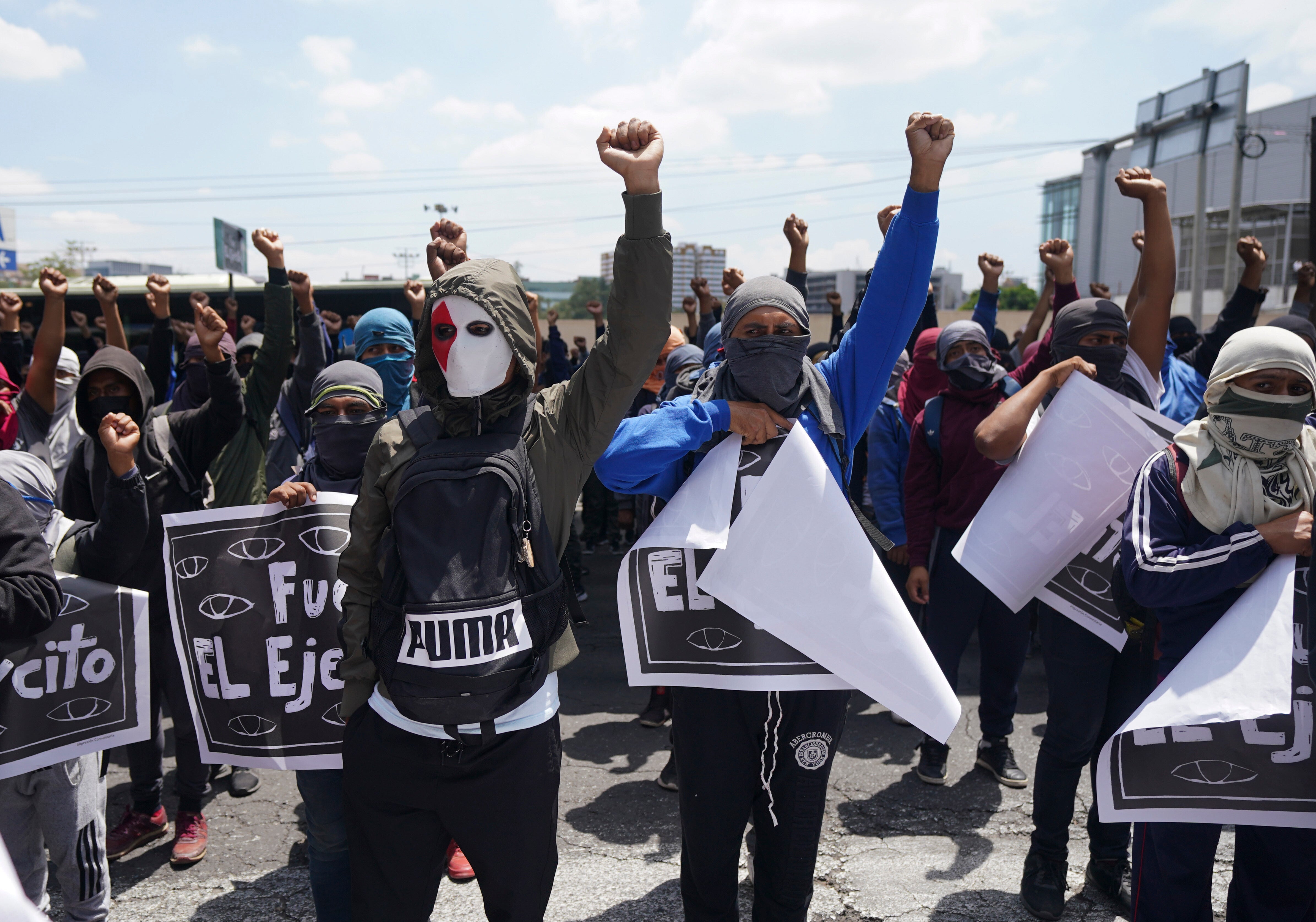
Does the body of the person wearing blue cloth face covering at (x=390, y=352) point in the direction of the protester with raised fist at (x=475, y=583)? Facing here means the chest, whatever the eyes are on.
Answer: yes

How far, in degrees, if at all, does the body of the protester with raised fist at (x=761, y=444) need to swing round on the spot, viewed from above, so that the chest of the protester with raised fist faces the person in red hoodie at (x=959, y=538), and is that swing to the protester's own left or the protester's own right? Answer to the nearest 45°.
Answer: approximately 135° to the protester's own left

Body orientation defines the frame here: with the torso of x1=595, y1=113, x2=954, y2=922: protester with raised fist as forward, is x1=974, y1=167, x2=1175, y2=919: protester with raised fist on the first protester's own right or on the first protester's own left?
on the first protester's own left

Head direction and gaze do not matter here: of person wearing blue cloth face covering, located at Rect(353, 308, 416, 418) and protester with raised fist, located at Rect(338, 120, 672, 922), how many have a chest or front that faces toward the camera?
2

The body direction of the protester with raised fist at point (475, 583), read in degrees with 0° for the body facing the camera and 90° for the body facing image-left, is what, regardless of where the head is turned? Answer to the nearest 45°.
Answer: approximately 0°

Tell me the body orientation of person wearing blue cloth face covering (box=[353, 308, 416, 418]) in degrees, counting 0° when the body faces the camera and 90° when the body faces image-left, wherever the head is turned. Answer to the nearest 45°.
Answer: approximately 0°
